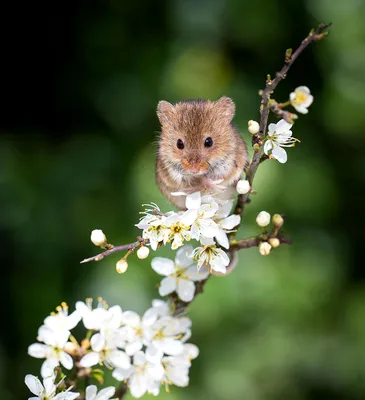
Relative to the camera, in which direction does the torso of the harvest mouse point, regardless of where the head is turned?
toward the camera

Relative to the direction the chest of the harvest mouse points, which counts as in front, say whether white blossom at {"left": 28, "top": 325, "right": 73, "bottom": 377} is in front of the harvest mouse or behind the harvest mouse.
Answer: in front
